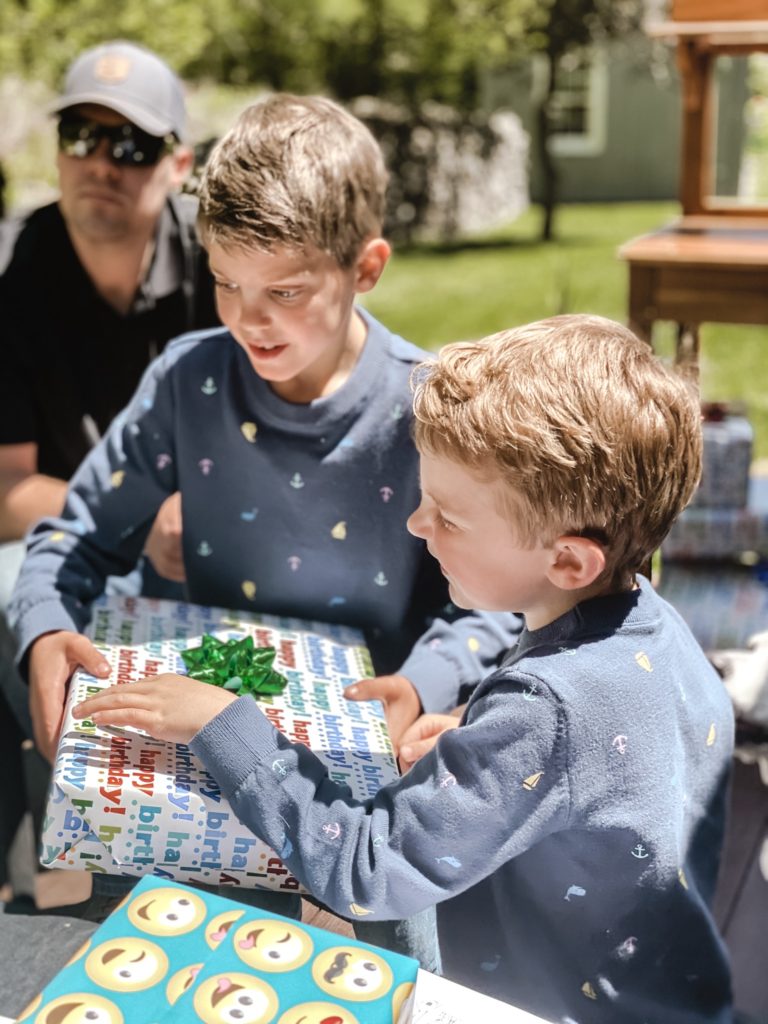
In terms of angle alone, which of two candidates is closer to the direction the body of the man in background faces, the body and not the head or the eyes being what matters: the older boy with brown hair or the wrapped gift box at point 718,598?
the older boy with brown hair

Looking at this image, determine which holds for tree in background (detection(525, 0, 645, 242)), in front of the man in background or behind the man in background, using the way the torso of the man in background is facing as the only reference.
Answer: behind

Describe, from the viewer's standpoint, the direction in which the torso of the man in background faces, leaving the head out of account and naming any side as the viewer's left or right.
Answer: facing the viewer

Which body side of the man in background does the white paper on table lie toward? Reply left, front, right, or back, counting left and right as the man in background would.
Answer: front

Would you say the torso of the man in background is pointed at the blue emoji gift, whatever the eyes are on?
yes

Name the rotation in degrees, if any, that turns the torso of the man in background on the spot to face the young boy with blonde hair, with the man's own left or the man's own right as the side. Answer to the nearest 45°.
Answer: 0° — they already face them

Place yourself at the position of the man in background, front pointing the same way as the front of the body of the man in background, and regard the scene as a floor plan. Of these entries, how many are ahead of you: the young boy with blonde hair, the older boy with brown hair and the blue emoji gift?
3

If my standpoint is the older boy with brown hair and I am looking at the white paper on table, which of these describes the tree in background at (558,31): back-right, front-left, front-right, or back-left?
back-left

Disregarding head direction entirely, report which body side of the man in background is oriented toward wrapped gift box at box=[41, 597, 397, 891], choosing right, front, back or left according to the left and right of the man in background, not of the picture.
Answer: front

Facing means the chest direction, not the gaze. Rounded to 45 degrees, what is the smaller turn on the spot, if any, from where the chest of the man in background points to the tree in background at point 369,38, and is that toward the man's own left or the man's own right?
approximately 180°

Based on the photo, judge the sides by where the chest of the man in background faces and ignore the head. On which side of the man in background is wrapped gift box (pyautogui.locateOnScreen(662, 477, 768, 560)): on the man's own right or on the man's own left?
on the man's own left

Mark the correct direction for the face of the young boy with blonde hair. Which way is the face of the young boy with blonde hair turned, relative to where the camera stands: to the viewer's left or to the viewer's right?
to the viewer's left

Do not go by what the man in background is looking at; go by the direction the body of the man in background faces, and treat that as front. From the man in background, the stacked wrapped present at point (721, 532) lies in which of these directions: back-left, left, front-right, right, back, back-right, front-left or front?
left

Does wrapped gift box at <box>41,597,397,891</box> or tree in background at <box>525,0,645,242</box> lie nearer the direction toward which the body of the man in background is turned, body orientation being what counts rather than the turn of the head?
the wrapped gift box

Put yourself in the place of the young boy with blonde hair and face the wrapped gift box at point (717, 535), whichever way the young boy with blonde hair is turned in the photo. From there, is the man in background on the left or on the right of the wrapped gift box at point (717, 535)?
left

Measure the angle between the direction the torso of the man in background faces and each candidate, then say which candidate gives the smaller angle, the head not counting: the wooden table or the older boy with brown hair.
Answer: the older boy with brown hair

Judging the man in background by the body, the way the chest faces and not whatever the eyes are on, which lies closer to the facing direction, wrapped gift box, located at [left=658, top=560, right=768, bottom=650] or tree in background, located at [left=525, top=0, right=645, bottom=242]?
the wrapped gift box
